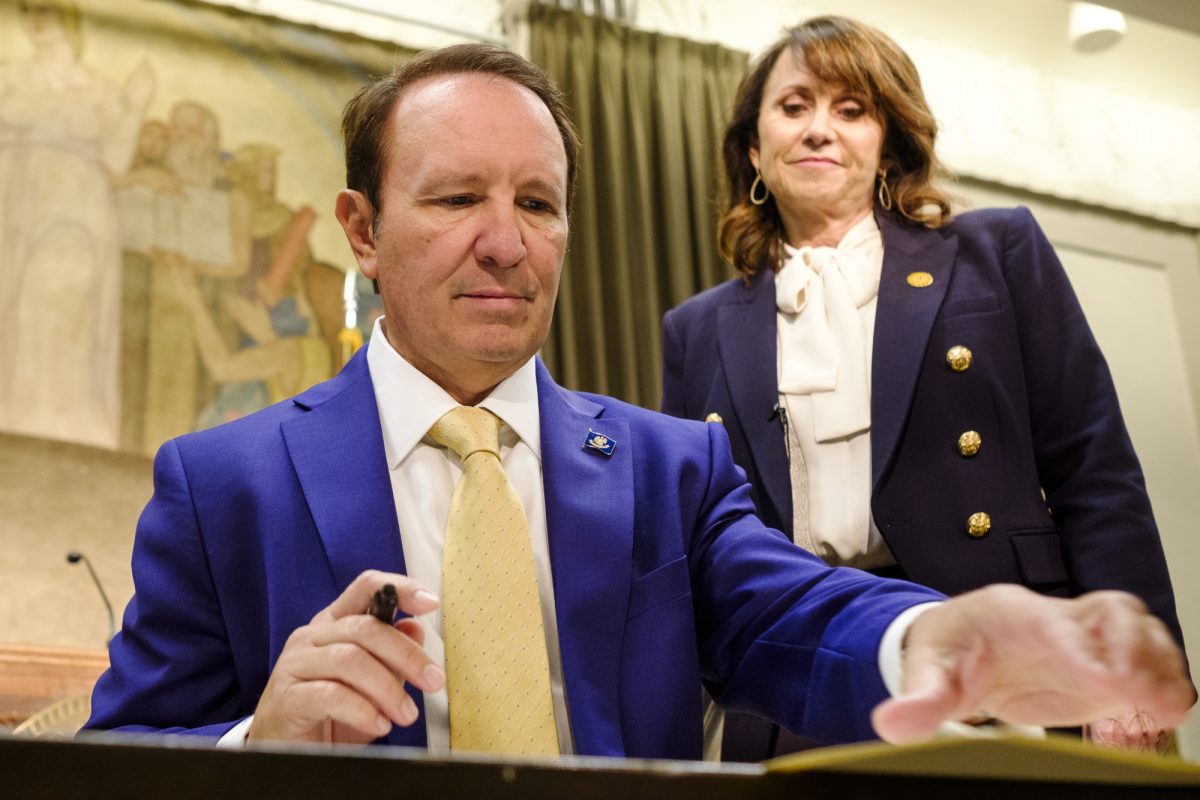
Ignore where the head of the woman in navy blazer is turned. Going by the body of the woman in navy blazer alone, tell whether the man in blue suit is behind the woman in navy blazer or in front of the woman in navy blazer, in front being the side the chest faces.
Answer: in front

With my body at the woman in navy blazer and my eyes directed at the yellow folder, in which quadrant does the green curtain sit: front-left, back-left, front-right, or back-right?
back-right

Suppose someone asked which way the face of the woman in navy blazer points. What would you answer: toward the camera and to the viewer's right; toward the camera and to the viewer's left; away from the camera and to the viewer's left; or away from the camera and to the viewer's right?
toward the camera and to the viewer's left

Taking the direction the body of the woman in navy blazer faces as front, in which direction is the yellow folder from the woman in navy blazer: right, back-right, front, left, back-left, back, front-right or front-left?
front

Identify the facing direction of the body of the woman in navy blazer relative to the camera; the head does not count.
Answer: toward the camera

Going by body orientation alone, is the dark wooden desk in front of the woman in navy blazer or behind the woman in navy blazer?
in front

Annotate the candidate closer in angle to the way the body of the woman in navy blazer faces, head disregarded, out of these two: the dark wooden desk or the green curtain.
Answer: the dark wooden desk

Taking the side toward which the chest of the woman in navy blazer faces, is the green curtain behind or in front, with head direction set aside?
behind
